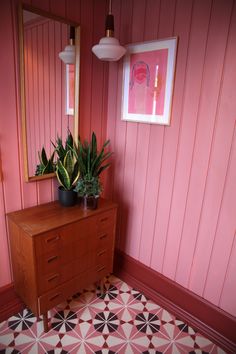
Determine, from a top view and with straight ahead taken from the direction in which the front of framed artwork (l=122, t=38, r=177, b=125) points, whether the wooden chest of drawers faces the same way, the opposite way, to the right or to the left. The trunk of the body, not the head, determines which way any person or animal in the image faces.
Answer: to the left

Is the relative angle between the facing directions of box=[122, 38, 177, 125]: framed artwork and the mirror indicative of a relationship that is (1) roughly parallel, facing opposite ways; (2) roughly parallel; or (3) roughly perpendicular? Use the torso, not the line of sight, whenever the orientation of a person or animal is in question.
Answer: roughly perpendicular
